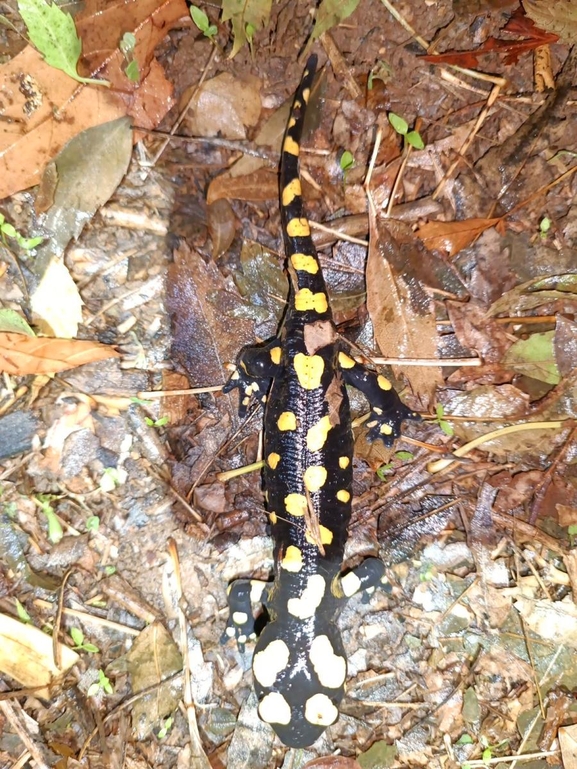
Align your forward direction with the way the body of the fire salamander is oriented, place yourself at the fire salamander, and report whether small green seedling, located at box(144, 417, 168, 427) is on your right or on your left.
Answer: on your right

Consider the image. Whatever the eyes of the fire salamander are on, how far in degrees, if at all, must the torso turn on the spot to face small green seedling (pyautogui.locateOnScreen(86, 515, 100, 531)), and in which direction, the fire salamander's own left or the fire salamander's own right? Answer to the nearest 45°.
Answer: approximately 90° to the fire salamander's own right

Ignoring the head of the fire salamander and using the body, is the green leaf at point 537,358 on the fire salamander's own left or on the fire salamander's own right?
on the fire salamander's own left

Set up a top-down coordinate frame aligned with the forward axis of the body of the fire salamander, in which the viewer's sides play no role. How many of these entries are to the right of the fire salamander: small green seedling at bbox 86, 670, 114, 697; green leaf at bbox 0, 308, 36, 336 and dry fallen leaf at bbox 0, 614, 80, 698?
3

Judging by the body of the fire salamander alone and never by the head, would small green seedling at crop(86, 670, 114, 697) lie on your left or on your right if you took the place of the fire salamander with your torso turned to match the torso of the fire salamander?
on your right

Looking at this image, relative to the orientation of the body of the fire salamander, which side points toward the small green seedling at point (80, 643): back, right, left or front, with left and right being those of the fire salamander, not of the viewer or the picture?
right

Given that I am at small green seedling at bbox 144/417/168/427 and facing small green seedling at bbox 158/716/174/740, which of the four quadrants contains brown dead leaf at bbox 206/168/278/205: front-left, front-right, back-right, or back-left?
back-left

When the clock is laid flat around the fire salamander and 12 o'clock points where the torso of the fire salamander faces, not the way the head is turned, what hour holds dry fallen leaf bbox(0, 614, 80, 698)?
The dry fallen leaf is roughly at 3 o'clock from the fire salamander.

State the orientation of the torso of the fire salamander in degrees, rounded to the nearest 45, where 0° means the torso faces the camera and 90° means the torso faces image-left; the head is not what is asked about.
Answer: approximately 0°

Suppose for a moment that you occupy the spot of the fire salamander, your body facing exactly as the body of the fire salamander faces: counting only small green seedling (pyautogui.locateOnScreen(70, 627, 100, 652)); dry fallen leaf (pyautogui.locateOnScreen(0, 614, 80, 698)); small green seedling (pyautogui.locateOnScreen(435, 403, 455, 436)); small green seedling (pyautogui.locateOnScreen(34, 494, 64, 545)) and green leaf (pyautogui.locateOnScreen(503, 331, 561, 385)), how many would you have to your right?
3

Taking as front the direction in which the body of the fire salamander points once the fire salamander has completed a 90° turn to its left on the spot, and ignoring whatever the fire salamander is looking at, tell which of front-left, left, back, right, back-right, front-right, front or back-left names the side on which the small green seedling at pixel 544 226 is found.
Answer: front

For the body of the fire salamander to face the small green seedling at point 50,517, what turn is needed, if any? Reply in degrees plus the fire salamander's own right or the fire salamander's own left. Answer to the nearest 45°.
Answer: approximately 90° to the fire salamander's own right

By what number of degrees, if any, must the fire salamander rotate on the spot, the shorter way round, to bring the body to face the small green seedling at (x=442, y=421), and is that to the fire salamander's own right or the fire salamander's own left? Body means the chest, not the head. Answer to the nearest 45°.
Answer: approximately 90° to the fire salamander's own left
